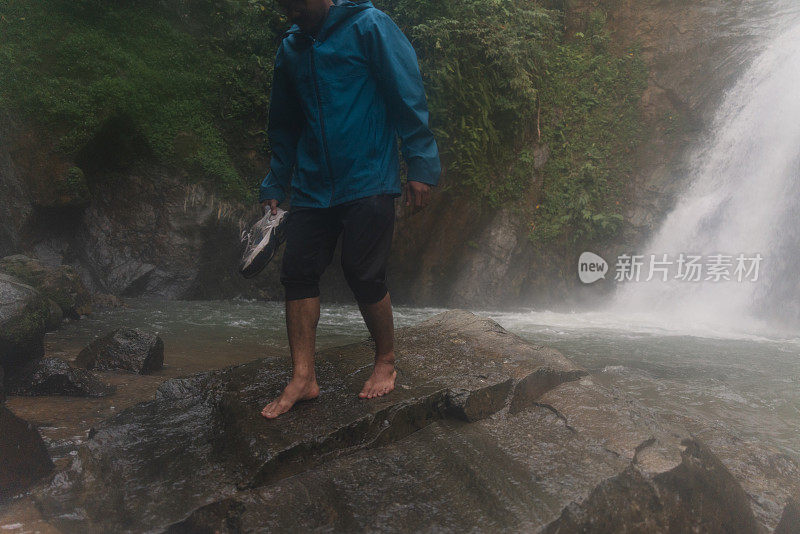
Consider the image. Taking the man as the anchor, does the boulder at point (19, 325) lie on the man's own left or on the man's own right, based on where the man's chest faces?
on the man's own right

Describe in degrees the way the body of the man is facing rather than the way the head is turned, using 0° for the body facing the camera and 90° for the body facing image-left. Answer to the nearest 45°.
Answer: approximately 45°

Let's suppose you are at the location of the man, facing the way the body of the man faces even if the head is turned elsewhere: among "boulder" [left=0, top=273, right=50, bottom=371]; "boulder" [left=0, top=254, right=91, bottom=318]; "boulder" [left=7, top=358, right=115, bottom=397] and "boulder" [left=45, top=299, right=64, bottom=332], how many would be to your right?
4

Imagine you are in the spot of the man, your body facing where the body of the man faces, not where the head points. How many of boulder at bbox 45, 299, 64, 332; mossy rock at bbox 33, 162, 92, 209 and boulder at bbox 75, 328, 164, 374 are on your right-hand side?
3

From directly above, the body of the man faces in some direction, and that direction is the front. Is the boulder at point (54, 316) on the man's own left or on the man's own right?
on the man's own right

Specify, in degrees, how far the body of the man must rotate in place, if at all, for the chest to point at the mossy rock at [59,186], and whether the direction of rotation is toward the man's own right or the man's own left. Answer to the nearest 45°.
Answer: approximately 90° to the man's own right

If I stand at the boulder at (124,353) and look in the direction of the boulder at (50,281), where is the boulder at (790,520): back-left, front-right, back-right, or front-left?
back-right

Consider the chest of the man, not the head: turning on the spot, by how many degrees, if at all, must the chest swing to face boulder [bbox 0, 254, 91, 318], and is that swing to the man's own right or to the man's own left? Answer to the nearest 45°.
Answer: approximately 90° to the man's own right
